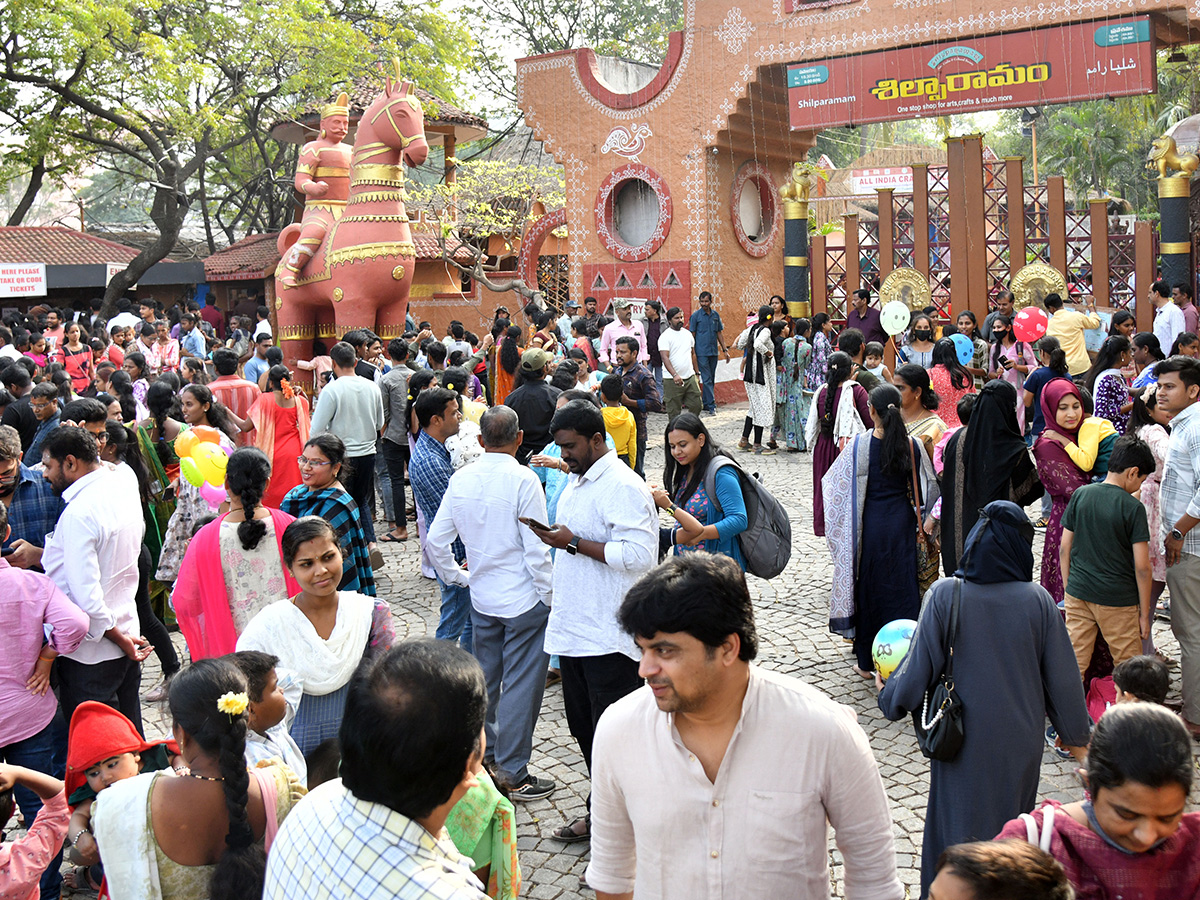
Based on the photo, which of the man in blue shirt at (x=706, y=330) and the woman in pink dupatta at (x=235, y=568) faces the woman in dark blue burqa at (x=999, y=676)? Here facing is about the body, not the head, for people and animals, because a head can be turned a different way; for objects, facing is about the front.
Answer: the man in blue shirt

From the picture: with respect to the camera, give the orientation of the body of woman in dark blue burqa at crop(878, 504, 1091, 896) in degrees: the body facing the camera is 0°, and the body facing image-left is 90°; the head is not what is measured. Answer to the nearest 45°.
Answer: approximately 180°

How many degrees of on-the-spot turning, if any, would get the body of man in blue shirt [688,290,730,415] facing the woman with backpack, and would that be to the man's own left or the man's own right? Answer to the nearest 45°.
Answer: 0° — they already face them

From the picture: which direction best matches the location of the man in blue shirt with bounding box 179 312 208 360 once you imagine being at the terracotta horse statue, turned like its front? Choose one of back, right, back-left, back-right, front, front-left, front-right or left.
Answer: back

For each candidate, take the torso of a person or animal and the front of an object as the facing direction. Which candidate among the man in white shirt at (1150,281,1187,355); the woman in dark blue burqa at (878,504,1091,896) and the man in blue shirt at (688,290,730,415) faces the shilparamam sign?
the woman in dark blue burqa

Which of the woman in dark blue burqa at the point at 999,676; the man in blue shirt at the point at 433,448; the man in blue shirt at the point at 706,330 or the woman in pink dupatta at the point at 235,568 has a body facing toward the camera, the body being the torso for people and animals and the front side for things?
the man in blue shirt at the point at 706,330

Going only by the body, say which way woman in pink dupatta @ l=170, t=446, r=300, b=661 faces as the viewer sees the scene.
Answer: away from the camera
